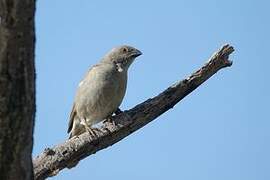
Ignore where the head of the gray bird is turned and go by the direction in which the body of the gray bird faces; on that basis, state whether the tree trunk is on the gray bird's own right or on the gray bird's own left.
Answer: on the gray bird's own right

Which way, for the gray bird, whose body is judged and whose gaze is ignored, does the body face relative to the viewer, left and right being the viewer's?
facing the viewer and to the right of the viewer
